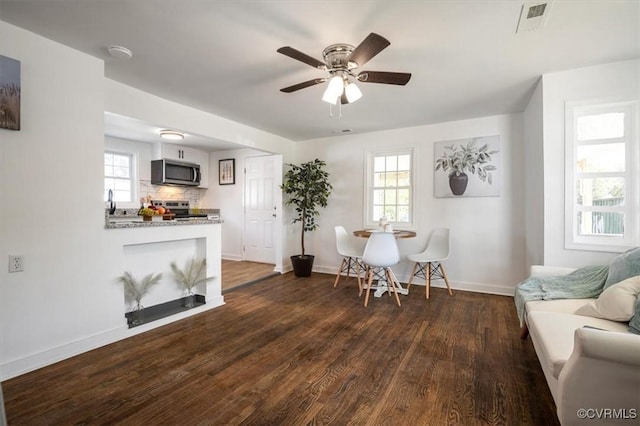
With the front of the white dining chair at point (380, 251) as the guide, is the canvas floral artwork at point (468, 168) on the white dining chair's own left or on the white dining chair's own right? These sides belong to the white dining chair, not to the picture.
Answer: on the white dining chair's own right

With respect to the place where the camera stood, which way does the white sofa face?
facing to the left of the viewer

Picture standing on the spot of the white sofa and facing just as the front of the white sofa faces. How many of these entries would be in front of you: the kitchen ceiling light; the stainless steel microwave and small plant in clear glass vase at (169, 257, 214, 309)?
3

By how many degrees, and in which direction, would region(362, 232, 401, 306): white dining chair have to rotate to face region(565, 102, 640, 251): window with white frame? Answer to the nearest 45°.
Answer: approximately 90° to its right

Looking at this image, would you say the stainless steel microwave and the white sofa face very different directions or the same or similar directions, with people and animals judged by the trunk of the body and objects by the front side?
very different directions

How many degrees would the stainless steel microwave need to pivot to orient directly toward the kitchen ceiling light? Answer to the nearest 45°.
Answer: approximately 45° to its right

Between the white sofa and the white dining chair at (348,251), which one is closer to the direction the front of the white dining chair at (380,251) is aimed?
the white dining chair

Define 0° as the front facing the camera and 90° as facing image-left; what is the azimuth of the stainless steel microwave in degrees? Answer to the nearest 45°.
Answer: approximately 315°

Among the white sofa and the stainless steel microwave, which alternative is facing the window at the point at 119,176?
the white sofa

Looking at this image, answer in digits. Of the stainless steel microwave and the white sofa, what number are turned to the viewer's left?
1
